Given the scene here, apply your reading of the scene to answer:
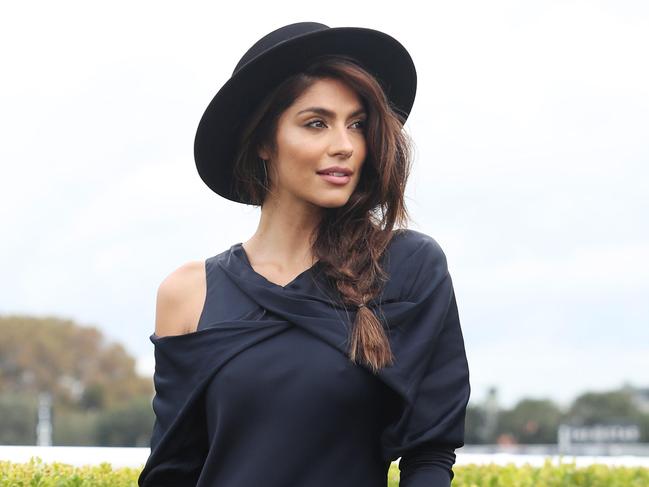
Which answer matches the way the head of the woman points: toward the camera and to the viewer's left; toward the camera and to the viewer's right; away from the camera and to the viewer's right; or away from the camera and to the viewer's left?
toward the camera and to the viewer's right

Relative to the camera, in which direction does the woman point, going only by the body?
toward the camera

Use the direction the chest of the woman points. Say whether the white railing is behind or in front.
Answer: behind

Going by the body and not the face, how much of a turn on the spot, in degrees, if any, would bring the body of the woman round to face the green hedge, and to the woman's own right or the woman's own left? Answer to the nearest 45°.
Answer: approximately 180°
